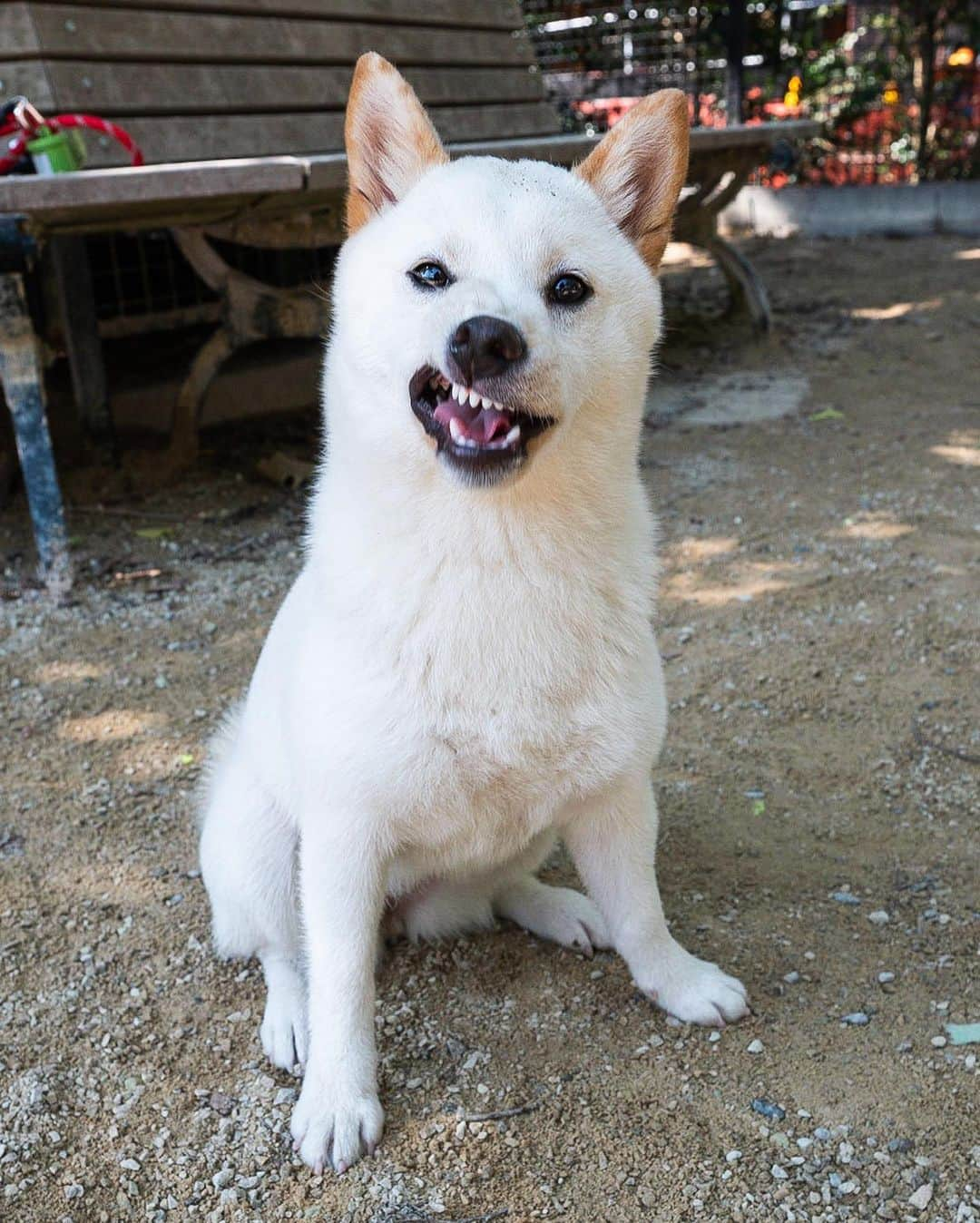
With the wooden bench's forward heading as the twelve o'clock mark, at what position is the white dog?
The white dog is roughly at 1 o'clock from the wooden bench.

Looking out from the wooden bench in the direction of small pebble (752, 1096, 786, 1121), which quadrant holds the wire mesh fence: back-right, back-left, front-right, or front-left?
back-left

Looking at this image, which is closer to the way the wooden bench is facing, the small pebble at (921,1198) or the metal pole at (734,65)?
the small pebble

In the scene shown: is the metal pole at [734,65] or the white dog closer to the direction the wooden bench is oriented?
the white dog

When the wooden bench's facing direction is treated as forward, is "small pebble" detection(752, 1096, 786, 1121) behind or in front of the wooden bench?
in front

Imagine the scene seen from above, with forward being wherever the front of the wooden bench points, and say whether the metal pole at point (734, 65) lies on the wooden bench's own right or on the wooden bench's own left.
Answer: on the wooden bench's own left

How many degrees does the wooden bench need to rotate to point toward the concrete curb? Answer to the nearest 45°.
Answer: approximately 90° to its left

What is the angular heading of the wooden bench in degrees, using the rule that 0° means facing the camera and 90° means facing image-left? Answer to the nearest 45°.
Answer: approximately 315°

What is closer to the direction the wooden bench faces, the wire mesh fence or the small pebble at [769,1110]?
the small pebble
